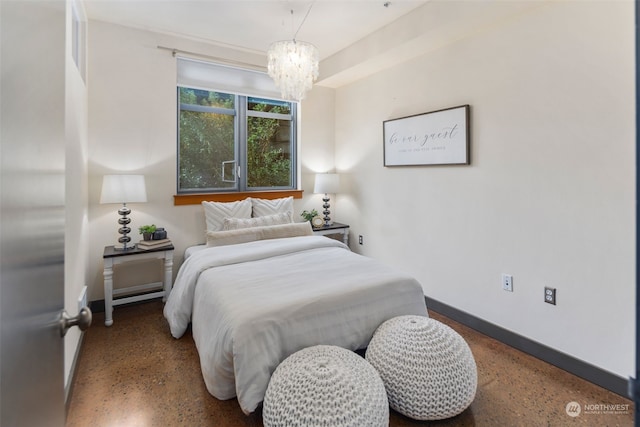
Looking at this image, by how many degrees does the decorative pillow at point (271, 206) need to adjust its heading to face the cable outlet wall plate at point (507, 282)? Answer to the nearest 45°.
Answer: approximately 45° to its left

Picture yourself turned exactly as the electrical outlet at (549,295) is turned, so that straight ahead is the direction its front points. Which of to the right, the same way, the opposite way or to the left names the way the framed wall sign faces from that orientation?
the same way

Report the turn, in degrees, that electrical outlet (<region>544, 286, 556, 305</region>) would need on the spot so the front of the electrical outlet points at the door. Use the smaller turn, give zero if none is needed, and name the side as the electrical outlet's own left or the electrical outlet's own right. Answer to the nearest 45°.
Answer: approximately 45° to the electrical outlet's own left

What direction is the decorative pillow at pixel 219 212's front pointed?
toward the camera

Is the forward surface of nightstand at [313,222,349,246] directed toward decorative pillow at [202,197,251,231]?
no

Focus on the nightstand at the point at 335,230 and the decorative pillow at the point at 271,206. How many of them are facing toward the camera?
2

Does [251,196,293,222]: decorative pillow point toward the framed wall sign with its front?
no

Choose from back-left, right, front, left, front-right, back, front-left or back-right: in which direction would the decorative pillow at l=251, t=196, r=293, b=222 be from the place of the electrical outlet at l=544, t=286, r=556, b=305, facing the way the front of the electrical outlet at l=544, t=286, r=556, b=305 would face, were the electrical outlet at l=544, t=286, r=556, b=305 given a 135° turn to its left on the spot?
back

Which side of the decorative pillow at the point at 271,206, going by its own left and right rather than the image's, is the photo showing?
front

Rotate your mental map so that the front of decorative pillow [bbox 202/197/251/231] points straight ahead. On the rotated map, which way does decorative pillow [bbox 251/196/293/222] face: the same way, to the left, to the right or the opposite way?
the same way

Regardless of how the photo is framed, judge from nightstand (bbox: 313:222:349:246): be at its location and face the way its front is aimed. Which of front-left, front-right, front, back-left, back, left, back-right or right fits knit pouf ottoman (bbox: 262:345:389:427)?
front

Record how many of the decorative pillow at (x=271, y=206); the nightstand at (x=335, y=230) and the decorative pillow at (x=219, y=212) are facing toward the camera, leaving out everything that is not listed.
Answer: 3

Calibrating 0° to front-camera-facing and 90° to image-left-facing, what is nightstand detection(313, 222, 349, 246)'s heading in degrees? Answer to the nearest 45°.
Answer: approximately 0°

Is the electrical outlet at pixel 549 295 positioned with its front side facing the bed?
yes

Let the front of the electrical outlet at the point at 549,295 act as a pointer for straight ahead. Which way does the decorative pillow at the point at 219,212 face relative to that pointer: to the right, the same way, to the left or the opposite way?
to the left

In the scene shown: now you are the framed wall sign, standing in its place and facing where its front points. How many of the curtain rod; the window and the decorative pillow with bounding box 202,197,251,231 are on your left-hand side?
0
